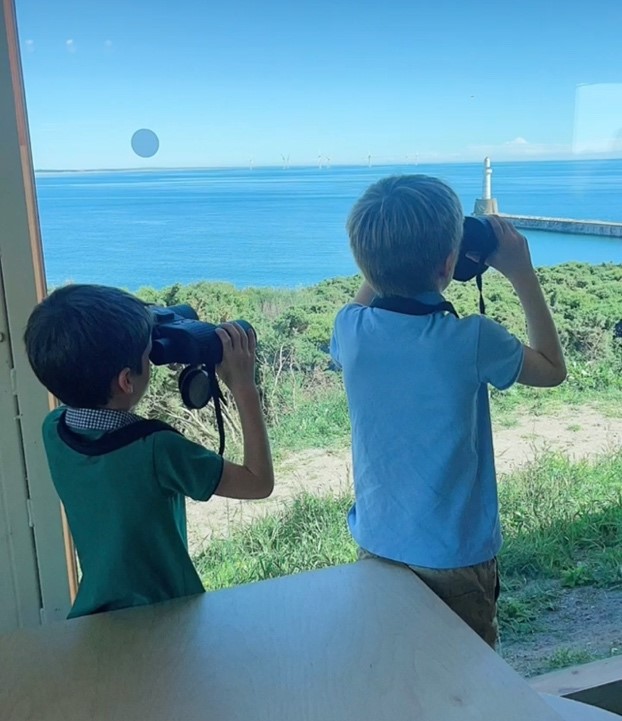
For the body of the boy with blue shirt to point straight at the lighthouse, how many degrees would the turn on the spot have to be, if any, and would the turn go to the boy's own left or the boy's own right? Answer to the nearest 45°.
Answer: approximately 45° to the boy's own left

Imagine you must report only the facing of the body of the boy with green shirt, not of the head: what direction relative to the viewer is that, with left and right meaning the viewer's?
facing away from the viewer and to the right of the viewer

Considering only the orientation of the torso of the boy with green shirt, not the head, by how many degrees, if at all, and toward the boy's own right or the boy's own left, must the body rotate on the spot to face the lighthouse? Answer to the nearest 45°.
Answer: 0° — they already face it

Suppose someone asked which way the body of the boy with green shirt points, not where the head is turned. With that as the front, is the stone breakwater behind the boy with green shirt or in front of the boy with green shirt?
in front

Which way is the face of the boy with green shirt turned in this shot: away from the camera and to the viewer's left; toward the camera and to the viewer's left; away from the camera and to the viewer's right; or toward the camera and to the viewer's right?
away from the camera and to the viewer's right

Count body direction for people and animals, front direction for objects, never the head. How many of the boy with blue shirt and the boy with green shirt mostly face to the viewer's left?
0

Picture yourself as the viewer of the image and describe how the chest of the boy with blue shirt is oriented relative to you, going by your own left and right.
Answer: facing away from the viewer and to the right of the viewer
